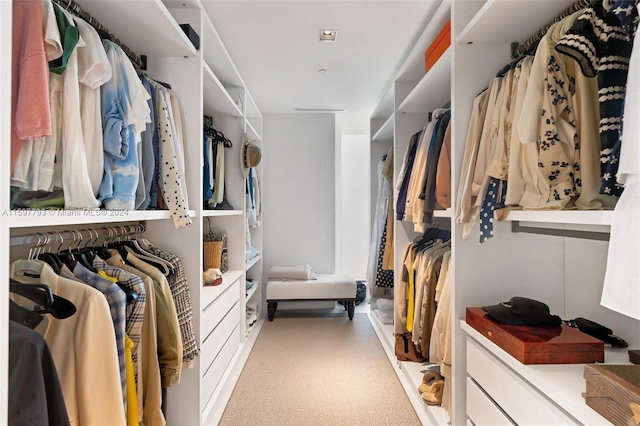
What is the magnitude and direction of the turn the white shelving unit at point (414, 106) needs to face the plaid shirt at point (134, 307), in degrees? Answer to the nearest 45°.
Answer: approximately 45° to its left

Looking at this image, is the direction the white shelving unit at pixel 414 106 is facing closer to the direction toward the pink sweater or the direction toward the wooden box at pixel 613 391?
the pink sweater

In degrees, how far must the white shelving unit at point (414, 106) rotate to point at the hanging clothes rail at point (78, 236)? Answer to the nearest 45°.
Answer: approximately 45° to its left

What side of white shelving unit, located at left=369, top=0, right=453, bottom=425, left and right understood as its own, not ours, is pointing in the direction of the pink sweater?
left

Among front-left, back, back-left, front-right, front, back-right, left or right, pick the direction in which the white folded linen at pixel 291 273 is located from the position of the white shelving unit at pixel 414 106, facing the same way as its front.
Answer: front-right

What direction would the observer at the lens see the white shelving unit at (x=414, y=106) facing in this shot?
facing to the left of the viewer

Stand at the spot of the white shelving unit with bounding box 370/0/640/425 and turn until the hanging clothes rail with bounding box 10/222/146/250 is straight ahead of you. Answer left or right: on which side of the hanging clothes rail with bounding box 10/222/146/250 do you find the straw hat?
right

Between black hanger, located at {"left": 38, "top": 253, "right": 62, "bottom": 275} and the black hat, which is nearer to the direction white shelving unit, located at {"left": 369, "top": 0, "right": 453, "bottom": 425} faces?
the black hanger

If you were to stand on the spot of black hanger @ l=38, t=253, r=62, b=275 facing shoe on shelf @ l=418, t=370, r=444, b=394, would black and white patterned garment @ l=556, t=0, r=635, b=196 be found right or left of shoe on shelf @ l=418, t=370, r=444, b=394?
right

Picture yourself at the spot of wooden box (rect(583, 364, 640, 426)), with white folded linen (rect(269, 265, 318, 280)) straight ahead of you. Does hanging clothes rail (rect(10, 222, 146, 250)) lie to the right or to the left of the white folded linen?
left

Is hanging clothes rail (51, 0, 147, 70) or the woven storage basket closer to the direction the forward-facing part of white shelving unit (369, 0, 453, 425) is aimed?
the woven storage basket

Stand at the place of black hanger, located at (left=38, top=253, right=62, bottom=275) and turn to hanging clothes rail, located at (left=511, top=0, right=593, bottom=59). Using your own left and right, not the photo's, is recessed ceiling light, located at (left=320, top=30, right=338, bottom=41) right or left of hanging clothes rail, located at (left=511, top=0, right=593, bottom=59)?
left
